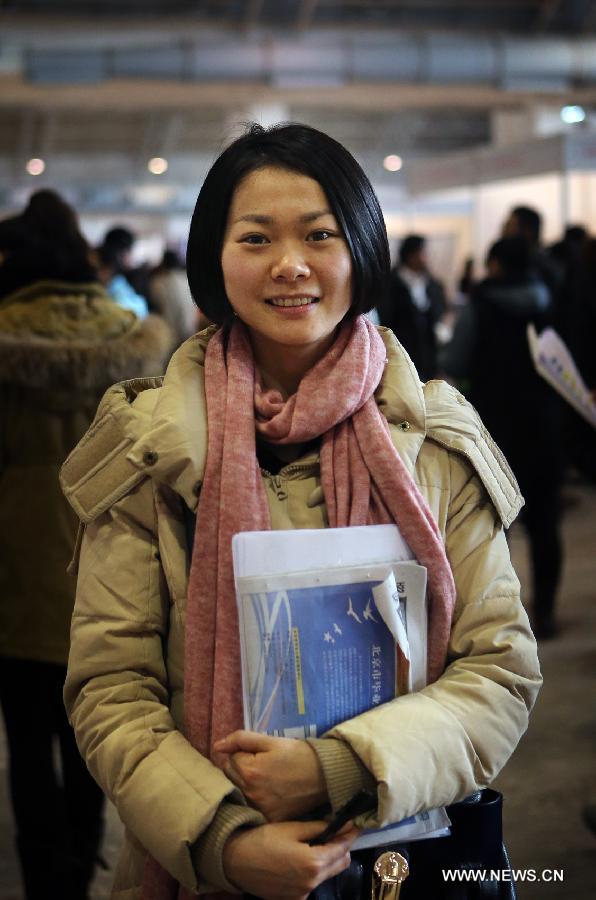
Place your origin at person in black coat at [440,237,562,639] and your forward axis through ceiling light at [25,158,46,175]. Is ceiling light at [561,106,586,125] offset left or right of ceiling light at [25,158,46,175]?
right

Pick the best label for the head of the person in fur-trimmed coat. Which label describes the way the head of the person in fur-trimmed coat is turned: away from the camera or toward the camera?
away from the camera

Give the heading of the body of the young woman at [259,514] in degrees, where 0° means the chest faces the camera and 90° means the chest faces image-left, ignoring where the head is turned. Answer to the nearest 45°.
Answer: approximately 0°

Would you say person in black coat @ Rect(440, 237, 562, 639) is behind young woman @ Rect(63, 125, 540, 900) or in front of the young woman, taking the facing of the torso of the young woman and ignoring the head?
behind

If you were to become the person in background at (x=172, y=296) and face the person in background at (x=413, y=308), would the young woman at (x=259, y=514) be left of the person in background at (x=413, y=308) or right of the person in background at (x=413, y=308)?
right

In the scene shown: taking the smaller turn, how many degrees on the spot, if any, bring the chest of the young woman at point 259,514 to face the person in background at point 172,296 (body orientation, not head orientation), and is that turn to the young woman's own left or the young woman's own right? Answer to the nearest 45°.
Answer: approximately 180°

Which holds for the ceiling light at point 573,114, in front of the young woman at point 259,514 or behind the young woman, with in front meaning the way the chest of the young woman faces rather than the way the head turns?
behind

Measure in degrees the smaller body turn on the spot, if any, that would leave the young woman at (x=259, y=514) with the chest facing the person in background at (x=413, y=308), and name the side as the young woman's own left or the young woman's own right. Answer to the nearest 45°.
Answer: approximately 180°

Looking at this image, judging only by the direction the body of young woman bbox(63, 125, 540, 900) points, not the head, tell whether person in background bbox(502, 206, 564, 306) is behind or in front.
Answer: behind

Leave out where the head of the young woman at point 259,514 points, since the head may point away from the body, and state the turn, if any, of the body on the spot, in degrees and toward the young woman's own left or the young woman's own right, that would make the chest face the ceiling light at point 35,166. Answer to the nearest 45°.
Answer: approximately 180°

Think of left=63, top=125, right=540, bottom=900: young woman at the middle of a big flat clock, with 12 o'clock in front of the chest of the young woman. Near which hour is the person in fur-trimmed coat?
The person in fur-trimmed coat is roughly at 5 o'clock from the young woman.
